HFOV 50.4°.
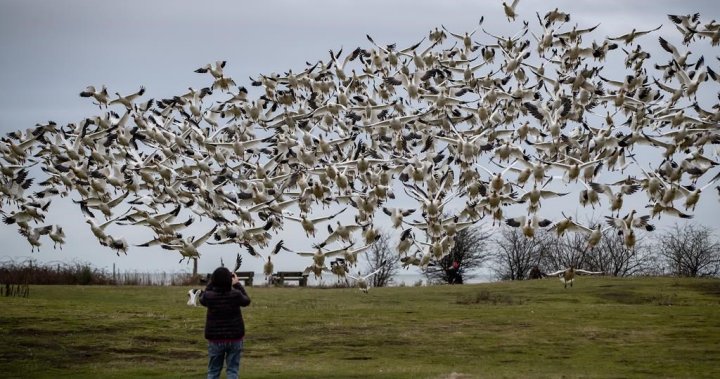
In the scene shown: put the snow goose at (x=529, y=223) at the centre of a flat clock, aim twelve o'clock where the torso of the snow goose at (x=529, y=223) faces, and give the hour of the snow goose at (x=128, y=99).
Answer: the snow goose at (x=128, y=99) is roughly at 3 o'clock from the snow goose at (x=529, y=223).

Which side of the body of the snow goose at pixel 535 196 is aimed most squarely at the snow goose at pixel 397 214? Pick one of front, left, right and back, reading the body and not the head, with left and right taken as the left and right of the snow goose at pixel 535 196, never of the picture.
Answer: right

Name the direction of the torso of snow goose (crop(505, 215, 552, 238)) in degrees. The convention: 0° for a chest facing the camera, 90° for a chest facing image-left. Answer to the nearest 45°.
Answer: approximately 0°

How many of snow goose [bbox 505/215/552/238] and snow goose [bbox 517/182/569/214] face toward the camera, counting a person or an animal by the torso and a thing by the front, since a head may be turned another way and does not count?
2

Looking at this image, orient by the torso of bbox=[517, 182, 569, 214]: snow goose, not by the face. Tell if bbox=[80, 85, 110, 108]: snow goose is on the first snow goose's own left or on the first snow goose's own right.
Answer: on the first snow goose's own right

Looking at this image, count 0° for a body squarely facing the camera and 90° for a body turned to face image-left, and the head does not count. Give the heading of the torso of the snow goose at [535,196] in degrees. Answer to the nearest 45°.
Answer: approximately 0°

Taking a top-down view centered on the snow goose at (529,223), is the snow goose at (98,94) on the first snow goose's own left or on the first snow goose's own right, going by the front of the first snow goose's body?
on the first snow goose's own right

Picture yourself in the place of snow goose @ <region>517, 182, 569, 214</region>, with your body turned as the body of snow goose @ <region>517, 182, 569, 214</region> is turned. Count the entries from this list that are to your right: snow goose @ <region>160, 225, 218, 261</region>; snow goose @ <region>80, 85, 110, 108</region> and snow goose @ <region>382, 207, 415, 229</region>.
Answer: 3
